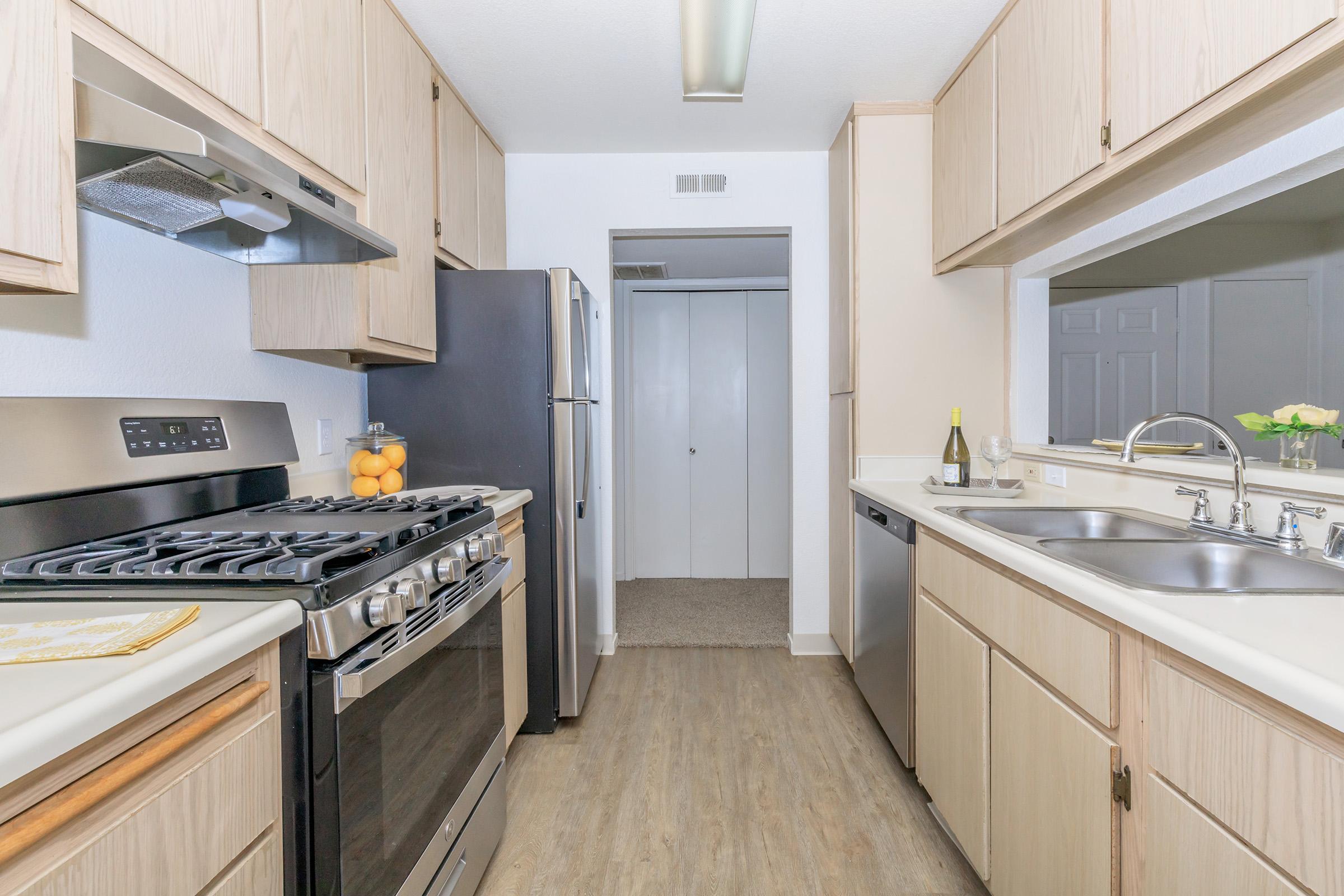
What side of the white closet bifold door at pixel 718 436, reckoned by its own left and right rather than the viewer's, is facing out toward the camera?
front

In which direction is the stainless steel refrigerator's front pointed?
to the viewer's right

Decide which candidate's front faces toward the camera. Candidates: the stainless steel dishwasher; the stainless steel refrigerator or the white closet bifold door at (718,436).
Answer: the white closet bifold door

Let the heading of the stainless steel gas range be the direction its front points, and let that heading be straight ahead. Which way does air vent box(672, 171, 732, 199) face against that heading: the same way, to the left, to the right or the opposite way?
to the right

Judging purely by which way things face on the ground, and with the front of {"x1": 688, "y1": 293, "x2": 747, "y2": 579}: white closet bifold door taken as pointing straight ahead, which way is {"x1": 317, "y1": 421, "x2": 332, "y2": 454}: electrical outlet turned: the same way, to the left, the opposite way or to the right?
to the left

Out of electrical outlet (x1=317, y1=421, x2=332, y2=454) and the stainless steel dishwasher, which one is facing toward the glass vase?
the electrical outlet

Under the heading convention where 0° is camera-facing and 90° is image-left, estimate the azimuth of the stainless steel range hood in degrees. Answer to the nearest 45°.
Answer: approximately 315°

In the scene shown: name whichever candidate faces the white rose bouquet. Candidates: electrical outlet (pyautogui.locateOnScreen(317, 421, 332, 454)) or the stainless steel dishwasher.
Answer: the electrical outlet

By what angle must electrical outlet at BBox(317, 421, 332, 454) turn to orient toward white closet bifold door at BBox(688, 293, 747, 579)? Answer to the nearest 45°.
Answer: approximately 90° to its left

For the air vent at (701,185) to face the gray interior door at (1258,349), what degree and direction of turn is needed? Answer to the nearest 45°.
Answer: approximately 90° to its left

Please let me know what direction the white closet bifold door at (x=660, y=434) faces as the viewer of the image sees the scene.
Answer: facing the viewer

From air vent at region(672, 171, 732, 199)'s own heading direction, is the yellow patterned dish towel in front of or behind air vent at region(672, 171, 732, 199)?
in front

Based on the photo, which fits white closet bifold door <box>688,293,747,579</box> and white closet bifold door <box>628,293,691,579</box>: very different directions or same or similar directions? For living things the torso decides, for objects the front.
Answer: same or similar directions
